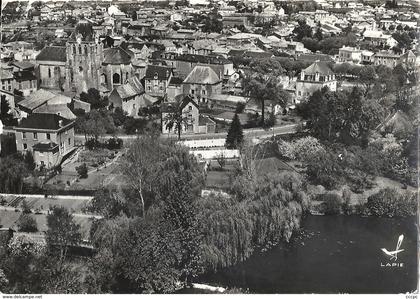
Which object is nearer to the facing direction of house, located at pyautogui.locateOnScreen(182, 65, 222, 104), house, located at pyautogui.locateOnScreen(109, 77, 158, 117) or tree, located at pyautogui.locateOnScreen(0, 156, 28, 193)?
the tree

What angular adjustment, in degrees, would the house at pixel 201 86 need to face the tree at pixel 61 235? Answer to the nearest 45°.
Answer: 0° — it already faces it

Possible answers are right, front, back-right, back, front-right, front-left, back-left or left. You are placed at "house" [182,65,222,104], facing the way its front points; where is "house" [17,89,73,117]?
front-right

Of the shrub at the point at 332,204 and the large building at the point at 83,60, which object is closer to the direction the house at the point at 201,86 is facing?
the shrub

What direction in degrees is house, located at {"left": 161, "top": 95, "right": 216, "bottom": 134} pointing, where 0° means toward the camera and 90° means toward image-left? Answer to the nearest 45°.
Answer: approximately 0°

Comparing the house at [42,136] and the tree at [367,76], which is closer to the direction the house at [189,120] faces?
the house

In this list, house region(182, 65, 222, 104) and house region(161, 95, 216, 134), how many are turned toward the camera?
2

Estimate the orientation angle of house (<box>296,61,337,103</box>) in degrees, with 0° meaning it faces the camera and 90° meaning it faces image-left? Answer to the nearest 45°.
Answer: approximately 45°

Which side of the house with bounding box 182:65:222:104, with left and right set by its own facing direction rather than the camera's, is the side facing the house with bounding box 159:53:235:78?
back

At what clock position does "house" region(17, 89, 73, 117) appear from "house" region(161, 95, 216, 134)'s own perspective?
"house" region(17, 89, 73, 117) is roughly at 3 o'clock from "house" region(161, 95, 216, 134).

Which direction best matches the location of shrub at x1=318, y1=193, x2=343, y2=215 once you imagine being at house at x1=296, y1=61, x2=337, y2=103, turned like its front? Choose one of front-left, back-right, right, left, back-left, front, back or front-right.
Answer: front-left

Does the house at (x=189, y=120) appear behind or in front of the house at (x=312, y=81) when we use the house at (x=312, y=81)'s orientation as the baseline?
in front

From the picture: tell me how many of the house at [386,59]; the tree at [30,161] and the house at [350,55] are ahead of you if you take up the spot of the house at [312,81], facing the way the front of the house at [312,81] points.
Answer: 1

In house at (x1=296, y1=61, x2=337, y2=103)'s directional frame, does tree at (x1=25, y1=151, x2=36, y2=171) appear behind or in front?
in front
